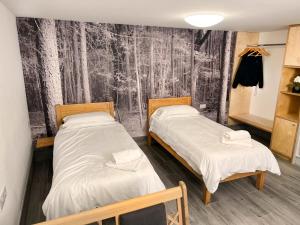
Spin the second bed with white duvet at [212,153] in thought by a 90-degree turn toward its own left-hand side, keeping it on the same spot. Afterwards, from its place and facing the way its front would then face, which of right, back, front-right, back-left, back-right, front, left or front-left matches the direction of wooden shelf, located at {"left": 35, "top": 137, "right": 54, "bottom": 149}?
back-left

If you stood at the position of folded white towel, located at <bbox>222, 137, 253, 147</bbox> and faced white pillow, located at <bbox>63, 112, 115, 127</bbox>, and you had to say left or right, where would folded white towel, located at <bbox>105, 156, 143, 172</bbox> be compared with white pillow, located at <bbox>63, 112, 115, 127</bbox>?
left

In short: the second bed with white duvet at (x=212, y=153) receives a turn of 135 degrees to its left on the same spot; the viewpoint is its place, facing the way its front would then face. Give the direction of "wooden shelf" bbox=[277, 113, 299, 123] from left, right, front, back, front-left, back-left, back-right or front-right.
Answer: front-right

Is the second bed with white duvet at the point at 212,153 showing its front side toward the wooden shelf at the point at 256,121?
no

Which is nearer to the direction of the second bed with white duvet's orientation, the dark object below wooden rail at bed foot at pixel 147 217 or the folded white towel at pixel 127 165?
the dark object below wooden rail at bed foot

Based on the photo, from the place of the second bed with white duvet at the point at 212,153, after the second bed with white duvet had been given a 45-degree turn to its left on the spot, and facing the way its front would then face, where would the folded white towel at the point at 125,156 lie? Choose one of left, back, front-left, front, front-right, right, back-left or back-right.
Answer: back-right

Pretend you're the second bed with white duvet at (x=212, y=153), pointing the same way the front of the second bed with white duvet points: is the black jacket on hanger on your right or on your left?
on your left

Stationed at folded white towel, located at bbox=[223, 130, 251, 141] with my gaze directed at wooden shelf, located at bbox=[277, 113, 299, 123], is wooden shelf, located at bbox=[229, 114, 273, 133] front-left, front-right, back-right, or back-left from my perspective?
front-left

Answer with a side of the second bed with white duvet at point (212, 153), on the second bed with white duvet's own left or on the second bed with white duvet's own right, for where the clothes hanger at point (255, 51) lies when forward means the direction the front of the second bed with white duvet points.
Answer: on the second bed with white duvet's own left

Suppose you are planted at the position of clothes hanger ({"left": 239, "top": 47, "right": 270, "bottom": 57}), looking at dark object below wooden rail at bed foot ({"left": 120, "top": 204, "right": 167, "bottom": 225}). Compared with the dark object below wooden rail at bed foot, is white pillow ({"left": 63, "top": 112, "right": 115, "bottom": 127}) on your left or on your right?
right

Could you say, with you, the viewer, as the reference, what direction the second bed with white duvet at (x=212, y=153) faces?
facing the viewer and to the right of the viewer

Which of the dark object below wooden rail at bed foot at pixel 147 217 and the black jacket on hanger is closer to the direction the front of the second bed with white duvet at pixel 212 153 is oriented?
the dark object below wooden rail at bed foot

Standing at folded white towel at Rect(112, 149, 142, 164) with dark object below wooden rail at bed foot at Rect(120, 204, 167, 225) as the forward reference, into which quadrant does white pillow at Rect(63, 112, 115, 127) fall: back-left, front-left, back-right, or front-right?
back-right

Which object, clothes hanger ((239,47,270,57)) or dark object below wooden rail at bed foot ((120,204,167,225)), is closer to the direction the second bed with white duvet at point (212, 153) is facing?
the dark object below wooden rail at bed foot

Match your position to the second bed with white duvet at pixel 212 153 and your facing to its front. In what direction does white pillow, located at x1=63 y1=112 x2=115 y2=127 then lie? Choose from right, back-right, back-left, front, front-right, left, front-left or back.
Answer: back-right

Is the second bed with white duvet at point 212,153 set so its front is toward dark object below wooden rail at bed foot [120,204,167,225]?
no
